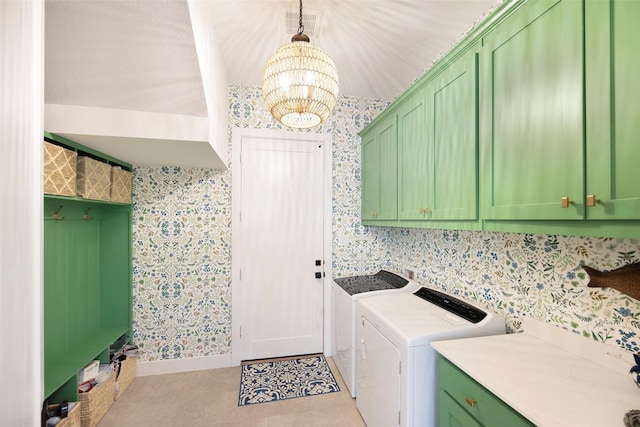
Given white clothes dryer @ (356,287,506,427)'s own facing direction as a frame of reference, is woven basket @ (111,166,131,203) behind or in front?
in front

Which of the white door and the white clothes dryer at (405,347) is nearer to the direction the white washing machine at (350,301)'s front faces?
the white door

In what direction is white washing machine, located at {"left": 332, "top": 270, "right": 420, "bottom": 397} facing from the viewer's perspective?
to the viewer's left

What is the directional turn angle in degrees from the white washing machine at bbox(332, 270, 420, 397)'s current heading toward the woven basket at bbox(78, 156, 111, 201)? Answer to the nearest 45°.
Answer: approximately 45° to its left

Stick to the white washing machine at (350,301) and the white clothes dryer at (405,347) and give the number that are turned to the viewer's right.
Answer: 0

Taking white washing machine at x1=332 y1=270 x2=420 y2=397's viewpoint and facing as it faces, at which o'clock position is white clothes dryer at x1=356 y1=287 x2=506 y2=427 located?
white clothes dryer at x1=356 y1=287 x2=506 y2=427 is roughly at 8 o'clock from white washing machine at x1=332 y1=270 x2=420 y2=397.

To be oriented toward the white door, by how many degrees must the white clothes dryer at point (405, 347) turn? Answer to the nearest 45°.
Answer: approximately 90° to its right

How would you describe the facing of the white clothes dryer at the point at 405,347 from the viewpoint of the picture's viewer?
facing the viewer and to the left of the viewer

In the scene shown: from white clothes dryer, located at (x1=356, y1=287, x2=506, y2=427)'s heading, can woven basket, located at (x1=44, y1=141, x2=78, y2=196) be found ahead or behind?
ahead

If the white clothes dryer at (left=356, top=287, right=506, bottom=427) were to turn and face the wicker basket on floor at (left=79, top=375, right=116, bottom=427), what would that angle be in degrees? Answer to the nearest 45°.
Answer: approximately 45° to its right

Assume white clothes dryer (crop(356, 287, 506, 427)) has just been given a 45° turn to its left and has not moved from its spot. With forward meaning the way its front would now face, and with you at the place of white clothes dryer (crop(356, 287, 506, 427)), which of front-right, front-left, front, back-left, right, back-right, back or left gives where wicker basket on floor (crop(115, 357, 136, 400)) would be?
right
